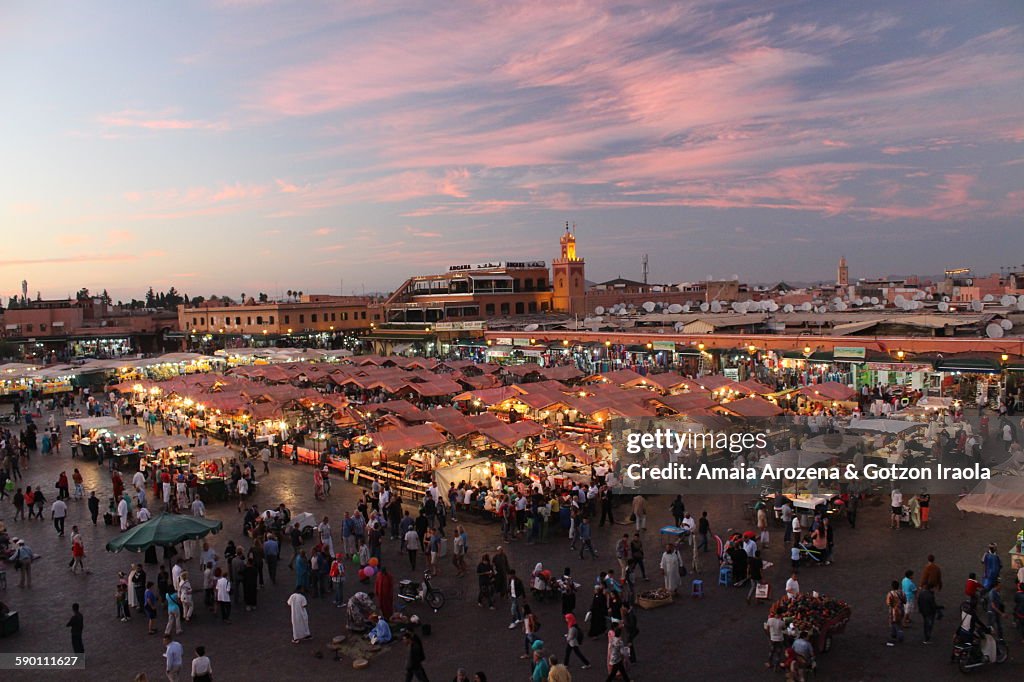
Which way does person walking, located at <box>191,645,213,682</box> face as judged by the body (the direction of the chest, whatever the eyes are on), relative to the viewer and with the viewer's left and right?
facing away from the viewer

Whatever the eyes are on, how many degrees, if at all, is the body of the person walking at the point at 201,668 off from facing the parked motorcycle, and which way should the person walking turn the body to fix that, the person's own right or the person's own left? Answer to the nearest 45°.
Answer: approximately 45° to the person's own right

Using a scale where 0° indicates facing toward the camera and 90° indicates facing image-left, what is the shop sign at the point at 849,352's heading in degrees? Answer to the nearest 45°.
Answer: approximately 0°

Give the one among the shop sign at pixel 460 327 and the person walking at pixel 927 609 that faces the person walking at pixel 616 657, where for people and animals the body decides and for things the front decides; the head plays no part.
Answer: the shop sign

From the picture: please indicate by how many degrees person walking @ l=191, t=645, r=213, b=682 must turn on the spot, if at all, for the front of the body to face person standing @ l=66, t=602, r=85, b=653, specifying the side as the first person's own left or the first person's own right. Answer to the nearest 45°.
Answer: approximately 45° to the first person's own left

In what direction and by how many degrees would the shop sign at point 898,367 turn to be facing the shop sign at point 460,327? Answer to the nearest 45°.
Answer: approximately 135° to its right

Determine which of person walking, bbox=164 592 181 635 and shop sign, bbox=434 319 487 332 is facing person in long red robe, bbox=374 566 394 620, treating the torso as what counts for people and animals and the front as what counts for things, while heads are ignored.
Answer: the shop sign
